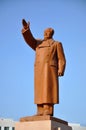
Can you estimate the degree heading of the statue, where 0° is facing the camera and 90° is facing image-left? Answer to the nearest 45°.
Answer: approximately 45°

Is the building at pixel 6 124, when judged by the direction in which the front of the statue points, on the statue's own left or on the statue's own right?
on the statue's own right
